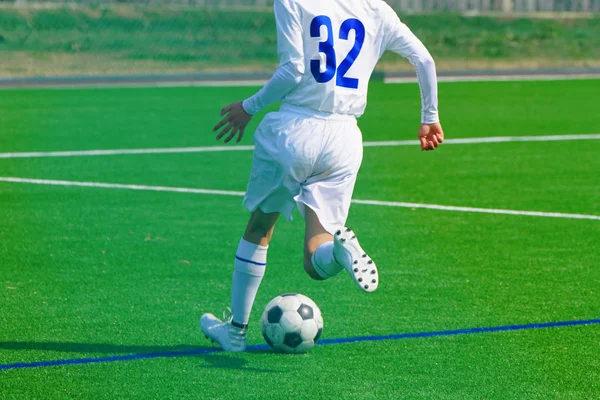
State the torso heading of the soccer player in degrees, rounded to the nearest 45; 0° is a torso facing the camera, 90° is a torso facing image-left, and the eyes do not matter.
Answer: approximately 135°
